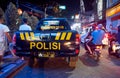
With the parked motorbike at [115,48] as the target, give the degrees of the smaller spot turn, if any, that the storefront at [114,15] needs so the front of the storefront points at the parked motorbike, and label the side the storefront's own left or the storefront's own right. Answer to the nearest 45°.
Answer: approximately 90° to the storefront's own left

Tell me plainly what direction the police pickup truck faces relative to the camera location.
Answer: facing away from the viewer

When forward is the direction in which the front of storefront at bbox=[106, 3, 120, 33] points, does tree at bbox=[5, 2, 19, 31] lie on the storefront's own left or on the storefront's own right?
on the storefront's own right

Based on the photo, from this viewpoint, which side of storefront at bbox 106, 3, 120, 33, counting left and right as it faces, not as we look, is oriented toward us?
left

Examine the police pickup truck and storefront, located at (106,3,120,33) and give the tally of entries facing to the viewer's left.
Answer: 1

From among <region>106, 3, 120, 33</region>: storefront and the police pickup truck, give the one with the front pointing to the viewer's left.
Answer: the storefront
